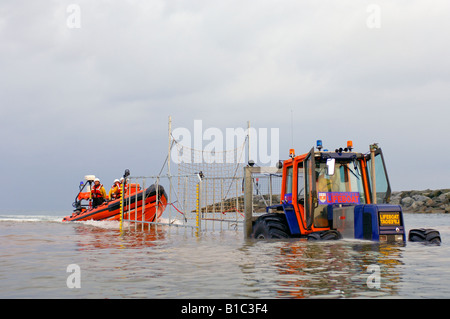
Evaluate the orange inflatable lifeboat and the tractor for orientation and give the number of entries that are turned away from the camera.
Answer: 0

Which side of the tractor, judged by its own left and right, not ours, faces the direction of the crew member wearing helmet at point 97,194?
back

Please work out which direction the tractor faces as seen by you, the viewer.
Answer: facing the viewer and to the right of the viewer

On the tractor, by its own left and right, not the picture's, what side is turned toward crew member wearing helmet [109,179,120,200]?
back

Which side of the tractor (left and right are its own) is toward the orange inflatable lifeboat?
back
